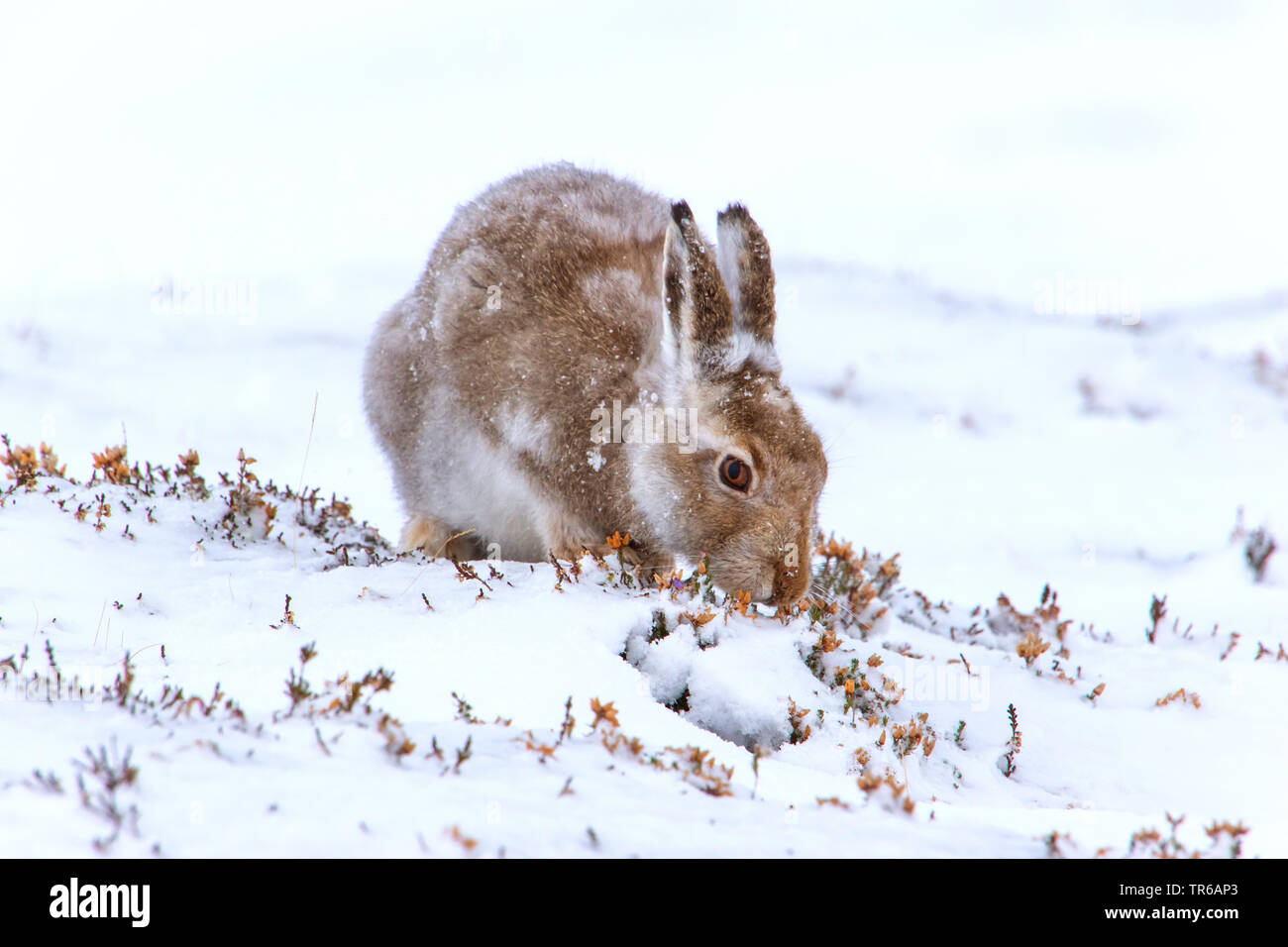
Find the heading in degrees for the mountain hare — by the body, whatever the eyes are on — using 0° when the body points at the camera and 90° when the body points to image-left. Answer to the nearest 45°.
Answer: approximately 315°
